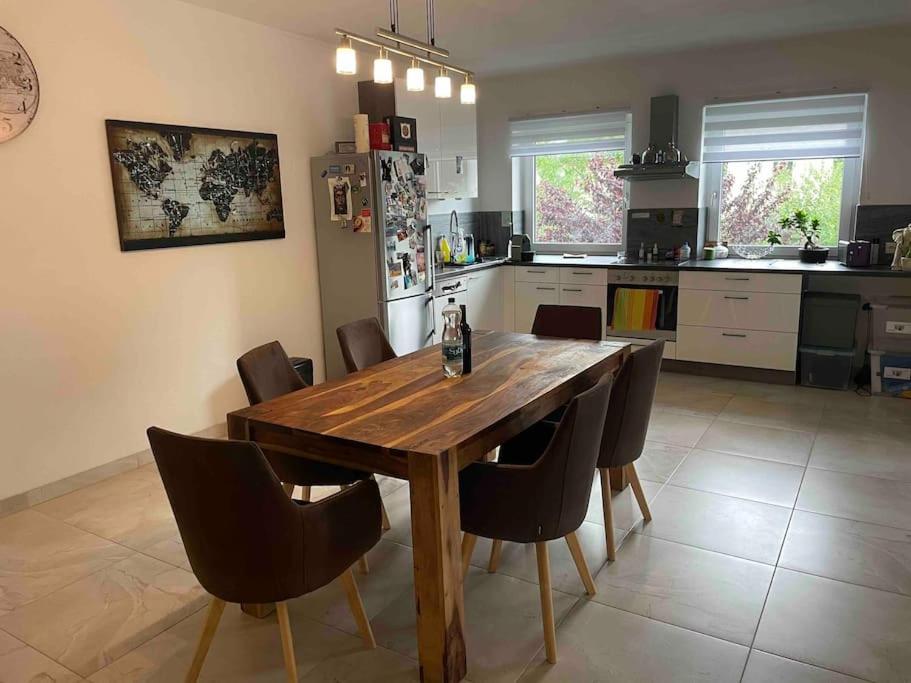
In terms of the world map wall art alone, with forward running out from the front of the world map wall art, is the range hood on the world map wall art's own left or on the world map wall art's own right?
on the world map wall art's own left

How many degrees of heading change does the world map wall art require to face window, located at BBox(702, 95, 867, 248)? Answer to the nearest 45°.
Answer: approximately 45° to its left

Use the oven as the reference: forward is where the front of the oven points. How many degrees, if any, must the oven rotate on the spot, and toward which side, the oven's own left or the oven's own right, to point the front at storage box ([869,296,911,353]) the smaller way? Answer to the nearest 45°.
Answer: approximately 90° to the oven's own left

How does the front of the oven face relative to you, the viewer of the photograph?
facing the viewer

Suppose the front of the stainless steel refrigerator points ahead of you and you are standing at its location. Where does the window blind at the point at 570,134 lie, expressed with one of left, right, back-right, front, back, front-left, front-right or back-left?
left

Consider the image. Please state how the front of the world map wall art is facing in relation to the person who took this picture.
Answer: facing the viewer and to the right of the viewer

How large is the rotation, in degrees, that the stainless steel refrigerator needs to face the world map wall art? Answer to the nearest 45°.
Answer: approximately 90° to its right

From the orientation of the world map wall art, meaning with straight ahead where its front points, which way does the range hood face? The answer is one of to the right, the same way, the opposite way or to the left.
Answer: to the right

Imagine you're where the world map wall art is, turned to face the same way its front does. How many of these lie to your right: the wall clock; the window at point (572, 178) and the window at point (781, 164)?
1

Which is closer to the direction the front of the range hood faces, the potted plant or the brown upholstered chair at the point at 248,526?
the brown upholstered chair

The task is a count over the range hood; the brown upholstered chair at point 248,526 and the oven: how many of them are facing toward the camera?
2

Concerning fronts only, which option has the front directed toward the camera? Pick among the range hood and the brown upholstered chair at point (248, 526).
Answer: the range hood

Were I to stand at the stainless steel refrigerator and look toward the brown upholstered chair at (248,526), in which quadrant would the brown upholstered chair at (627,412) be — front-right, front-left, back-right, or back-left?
front-left

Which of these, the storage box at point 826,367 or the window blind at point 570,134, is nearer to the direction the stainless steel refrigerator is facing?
the storage box

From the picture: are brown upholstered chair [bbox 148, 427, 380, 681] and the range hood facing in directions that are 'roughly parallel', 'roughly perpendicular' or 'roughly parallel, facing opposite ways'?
roughly parallel, facing opposite ways

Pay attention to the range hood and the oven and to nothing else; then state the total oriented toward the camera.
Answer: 2
